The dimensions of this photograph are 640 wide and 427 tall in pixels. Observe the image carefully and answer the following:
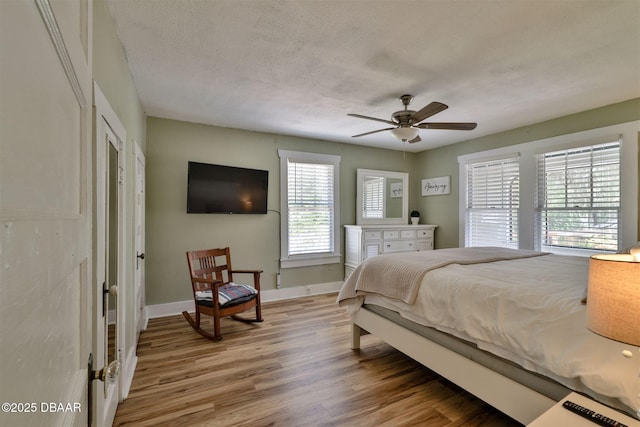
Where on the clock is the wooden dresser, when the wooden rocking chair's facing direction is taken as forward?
The wooden dresser is roughly at 10 o'clock from the wooden rocking chair.

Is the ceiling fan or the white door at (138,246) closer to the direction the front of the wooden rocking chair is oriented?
the ceiling fan

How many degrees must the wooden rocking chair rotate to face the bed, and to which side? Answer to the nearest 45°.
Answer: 0° — it already faces it

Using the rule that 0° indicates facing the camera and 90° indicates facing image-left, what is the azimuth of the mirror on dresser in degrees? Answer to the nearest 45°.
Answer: approximately 315°

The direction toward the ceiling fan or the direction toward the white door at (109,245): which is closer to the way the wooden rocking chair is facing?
the ceiling fan

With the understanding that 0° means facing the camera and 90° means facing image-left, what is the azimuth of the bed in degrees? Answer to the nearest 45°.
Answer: approximately 135°

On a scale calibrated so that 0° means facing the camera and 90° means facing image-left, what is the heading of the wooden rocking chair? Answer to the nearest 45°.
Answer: approximately 315°

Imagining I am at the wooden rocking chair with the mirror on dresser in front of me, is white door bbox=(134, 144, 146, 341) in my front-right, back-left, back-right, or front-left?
back-left
